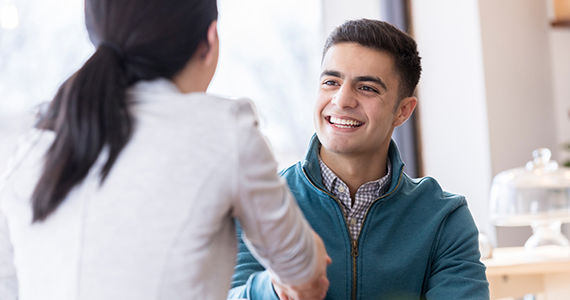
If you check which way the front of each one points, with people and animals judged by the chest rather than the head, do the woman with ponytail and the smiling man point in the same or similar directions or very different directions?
very different directions

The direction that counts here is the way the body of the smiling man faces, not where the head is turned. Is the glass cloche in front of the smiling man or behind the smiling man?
behind

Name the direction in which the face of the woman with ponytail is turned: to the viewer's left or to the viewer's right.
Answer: to the viewer's right

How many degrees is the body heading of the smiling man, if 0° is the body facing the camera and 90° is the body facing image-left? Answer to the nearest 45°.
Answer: approximately 45°

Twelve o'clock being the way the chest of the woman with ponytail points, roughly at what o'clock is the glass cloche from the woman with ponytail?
The glass cloche is roughly at 12 o'clock from the woman with ponytail.

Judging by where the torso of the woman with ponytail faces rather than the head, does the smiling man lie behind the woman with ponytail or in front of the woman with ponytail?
in front

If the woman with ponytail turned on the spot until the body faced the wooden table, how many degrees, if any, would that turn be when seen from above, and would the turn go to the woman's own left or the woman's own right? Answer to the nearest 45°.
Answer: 0° — they already face it

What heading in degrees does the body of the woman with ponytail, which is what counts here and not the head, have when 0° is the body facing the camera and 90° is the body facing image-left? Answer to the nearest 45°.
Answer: approximately 225°
